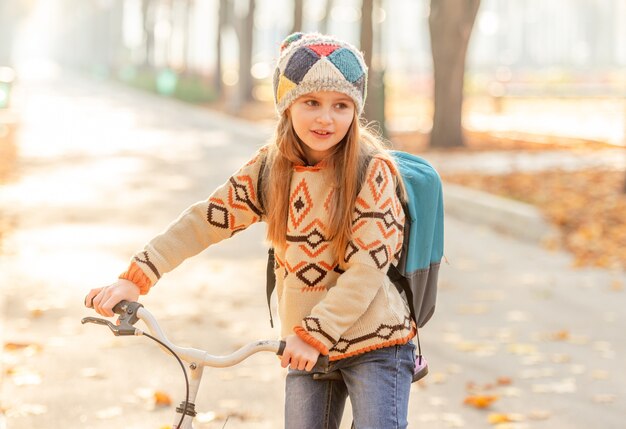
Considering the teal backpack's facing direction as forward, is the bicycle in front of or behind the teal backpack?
behind

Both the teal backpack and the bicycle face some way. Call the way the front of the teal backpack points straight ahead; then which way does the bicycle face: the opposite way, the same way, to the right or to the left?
the opposite way

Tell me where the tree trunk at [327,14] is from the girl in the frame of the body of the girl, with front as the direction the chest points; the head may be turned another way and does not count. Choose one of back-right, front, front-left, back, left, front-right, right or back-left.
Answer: back-right

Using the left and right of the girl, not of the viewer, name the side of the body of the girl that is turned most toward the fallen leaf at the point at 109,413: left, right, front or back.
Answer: right

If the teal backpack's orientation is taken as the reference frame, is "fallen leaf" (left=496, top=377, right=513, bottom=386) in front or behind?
in front

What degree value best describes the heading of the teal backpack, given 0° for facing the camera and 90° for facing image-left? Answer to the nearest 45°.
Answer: approximately 225°

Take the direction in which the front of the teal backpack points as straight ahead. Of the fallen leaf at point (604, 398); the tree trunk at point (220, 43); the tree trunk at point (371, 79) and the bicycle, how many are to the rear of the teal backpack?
1

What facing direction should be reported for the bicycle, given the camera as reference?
facing the viewer and to the left of the viewer

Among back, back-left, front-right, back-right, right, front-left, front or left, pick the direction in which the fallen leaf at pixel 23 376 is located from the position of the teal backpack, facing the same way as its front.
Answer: left

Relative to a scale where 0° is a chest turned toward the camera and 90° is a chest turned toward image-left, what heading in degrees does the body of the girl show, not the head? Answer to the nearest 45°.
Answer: approximately 45°

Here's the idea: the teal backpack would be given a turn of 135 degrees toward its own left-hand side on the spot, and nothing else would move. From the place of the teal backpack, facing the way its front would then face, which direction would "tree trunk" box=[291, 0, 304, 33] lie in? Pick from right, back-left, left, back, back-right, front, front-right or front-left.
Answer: right
